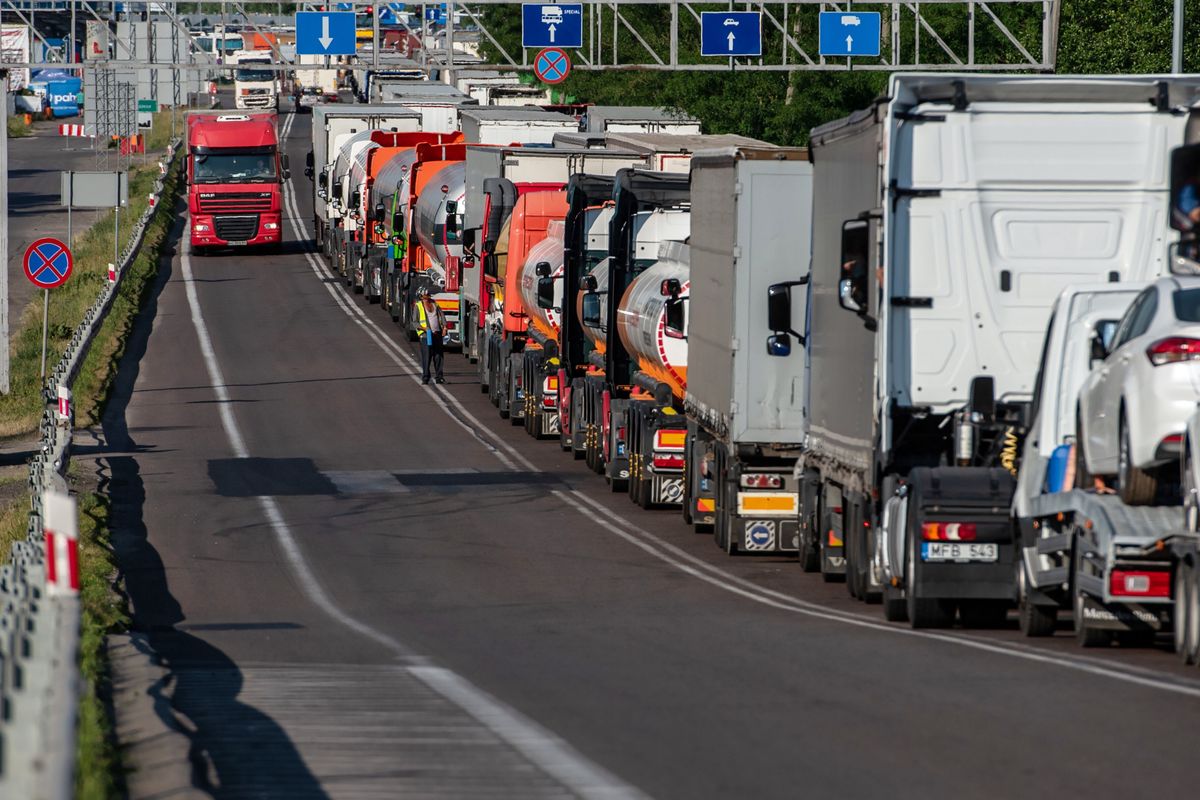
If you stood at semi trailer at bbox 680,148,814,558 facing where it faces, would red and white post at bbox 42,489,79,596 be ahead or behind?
behind

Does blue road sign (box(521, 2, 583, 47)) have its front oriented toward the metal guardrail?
yes

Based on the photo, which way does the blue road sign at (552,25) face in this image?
toward the camera

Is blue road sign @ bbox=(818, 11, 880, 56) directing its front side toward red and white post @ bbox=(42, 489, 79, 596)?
yes

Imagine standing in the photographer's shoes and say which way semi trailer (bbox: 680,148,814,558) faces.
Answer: facing away from the viewer

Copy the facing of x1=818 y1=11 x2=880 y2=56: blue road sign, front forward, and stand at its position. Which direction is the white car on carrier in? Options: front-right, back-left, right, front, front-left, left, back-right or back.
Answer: front

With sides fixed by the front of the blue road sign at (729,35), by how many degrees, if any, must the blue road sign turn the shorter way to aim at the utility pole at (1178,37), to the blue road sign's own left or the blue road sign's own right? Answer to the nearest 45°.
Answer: approximately 45° to the blue road sign's own left

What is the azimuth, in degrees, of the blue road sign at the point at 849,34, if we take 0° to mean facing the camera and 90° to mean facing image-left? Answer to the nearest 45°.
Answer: approximately 0°

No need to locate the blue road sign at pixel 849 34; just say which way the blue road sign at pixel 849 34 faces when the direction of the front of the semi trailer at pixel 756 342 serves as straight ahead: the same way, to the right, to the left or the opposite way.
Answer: the opposite way

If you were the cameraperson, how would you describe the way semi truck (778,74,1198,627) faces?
facing away from the viewer

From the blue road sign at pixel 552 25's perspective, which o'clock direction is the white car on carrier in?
The white car on carrier is roughly at 12 o'clock from the blue road sign.

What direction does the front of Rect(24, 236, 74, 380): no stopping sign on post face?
toward the camera

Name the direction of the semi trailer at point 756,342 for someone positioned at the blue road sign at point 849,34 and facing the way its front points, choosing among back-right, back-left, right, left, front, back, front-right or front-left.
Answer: front

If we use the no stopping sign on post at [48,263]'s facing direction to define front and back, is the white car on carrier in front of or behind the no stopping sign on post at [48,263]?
in front

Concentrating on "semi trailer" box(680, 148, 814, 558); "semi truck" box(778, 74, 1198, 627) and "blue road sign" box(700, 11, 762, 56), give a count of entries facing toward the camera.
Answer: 1

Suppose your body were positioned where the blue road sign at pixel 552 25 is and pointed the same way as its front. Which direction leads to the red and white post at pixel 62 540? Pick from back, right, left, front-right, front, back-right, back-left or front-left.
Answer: front

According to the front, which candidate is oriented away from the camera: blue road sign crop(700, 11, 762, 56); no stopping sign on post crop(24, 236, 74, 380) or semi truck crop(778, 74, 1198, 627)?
the semi truck
